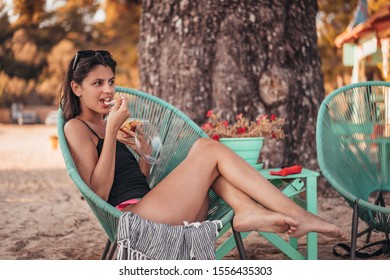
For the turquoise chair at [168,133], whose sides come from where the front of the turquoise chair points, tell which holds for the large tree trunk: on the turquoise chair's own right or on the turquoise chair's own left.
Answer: on the turquoise chair's own left

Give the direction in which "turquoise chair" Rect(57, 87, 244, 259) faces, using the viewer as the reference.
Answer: facing the viewer and to the right of the viewer

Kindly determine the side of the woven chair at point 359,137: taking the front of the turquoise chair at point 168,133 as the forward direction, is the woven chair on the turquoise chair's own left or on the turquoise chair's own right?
on the turquoise chair's own left

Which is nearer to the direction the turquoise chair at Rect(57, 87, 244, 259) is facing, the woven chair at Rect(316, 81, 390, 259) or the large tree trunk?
the woven chair
